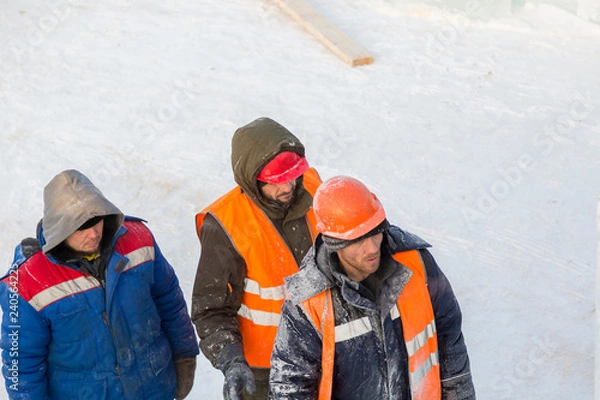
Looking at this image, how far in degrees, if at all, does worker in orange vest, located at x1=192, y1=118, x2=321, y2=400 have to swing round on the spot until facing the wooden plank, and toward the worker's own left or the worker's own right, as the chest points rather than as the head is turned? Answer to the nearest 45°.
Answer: approximately 135° to the worker's own left

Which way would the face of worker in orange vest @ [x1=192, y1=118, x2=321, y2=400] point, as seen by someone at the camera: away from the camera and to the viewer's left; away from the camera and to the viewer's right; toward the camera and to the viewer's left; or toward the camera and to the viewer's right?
toward the camera and to the viewer's right

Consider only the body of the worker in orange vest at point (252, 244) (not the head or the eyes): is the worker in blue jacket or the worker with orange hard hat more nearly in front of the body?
the worker with orange hard hat

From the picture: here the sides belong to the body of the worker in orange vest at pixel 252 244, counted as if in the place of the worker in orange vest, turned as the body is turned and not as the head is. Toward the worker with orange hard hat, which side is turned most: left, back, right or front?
front

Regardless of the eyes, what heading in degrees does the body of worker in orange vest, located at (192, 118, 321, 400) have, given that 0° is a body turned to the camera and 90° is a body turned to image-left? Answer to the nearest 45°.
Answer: approximately 315°
